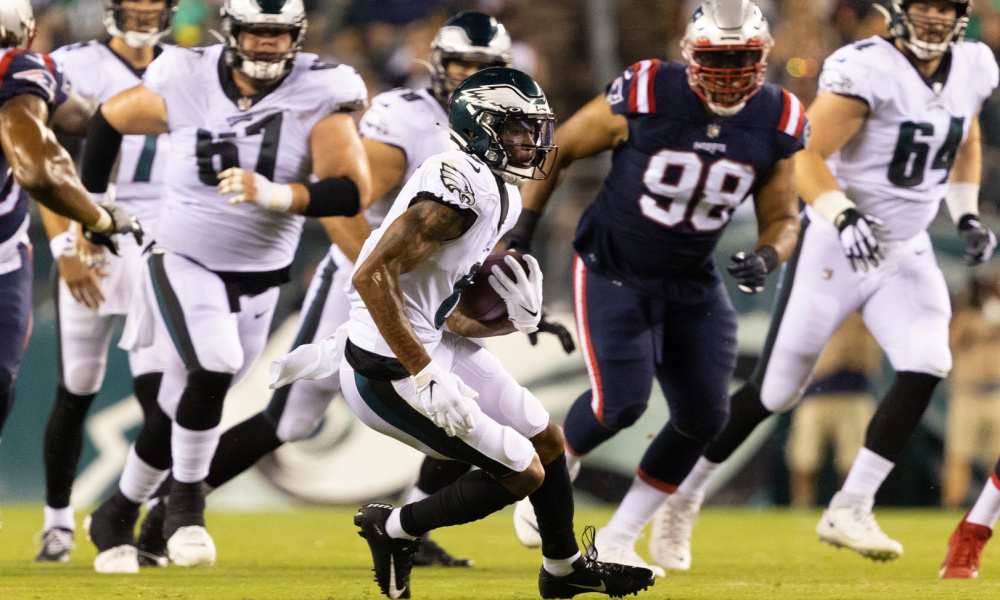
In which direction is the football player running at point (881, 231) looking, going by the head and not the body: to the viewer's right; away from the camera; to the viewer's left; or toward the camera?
toward the camera

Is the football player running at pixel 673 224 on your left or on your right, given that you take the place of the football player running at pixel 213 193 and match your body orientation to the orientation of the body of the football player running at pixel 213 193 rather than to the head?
on your left

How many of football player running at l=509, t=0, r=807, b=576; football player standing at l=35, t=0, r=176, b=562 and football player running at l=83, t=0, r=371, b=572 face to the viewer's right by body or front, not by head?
0

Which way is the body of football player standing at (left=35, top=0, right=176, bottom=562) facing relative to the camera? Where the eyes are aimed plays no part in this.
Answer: toward the camera

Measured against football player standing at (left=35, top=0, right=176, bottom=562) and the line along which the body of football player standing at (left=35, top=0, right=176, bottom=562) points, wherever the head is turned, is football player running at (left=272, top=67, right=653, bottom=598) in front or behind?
in front

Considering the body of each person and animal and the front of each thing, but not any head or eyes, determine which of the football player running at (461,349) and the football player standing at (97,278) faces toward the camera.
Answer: the football player standing at (97,278)

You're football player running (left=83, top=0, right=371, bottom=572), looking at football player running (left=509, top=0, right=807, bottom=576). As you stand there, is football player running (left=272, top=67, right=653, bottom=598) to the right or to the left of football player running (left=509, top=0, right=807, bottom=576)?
right

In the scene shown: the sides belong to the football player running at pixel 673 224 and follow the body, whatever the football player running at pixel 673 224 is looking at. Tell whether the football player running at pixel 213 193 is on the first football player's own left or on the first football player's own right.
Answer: on the first football player's own right

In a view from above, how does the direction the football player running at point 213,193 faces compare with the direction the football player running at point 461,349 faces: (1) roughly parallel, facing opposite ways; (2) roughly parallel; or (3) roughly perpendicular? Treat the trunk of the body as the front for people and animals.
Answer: roughly perpendicular

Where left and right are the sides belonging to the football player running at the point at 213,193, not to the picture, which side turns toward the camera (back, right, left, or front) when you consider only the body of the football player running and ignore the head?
front

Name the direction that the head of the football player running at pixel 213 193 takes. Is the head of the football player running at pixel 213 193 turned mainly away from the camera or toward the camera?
toward the camera

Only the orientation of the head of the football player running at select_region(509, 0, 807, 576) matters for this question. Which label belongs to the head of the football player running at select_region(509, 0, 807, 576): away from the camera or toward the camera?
toward the camera

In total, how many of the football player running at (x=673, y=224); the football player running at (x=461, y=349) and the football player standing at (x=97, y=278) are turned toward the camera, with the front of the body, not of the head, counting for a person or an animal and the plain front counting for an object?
2

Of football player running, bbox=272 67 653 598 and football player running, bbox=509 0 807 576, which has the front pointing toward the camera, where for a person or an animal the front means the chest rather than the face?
football player running, bbox=509 0 807 576
